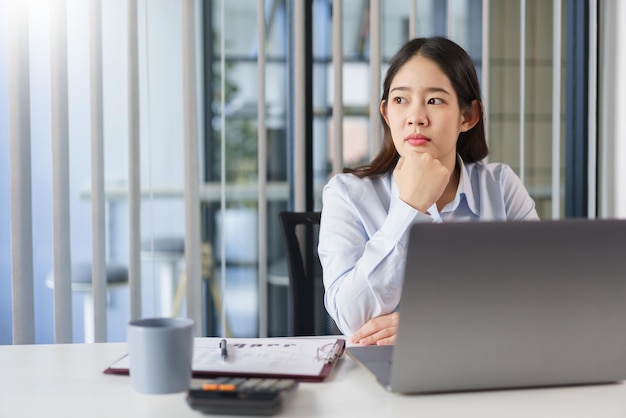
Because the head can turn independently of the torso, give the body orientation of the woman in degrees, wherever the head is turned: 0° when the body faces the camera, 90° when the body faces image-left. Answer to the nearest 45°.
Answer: approximately 0°

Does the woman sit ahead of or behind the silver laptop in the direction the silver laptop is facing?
ahead

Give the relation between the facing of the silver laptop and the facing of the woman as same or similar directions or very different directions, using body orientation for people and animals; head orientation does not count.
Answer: very different directions

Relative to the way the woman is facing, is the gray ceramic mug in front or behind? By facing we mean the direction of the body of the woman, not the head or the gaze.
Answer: in front

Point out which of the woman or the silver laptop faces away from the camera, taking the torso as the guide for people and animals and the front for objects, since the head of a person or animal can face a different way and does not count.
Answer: the silver laptop

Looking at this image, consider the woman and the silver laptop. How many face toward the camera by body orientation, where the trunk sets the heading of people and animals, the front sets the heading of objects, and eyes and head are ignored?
1

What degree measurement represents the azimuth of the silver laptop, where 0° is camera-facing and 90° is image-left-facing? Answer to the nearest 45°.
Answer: approximately 180°

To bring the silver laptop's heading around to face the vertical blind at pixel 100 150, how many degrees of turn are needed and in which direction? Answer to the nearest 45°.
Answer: approximately 45° to its left
